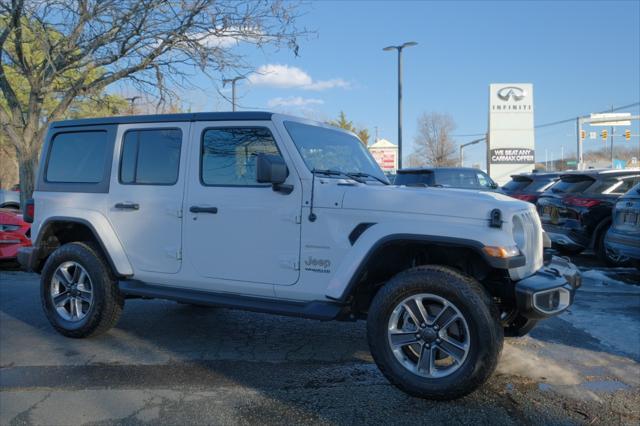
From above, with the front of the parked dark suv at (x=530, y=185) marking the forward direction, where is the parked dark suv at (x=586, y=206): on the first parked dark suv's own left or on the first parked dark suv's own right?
on the first parked dark suv's own right

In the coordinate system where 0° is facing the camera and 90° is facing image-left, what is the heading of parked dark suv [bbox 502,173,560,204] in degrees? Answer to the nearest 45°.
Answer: approximately 225°

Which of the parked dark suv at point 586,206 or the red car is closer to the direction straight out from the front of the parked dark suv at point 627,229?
the parked dark suv

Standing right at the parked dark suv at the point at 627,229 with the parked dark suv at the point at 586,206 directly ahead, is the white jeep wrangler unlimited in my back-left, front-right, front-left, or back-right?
back-left

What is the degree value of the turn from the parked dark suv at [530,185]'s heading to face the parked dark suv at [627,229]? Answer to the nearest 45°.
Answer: approximately 135° to its right

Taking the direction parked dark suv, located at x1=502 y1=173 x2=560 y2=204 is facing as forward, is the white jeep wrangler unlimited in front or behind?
behind

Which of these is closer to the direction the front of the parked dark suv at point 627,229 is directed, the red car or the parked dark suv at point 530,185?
the parked dark suv

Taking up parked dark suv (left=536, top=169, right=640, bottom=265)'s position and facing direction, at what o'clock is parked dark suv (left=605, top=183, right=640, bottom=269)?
parked dark suv (left=605, top=183, right=640, bottom=269) is roughly at 4 o'clock from parked dark suv (left=536, top=169, right=640, bottom=265).

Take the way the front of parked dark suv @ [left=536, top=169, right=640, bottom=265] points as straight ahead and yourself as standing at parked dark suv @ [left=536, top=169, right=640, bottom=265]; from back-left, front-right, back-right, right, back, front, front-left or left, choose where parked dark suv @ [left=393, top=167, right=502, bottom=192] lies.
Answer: left

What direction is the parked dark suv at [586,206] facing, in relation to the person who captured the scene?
facing away from the viewer and to the right of the viewer
